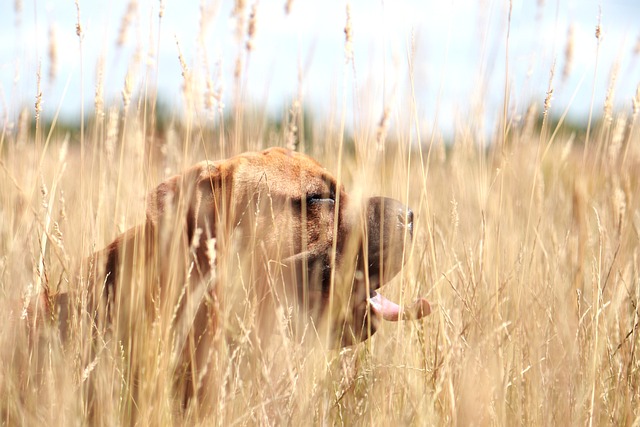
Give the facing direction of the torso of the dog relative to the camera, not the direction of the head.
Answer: to the viewer's right
